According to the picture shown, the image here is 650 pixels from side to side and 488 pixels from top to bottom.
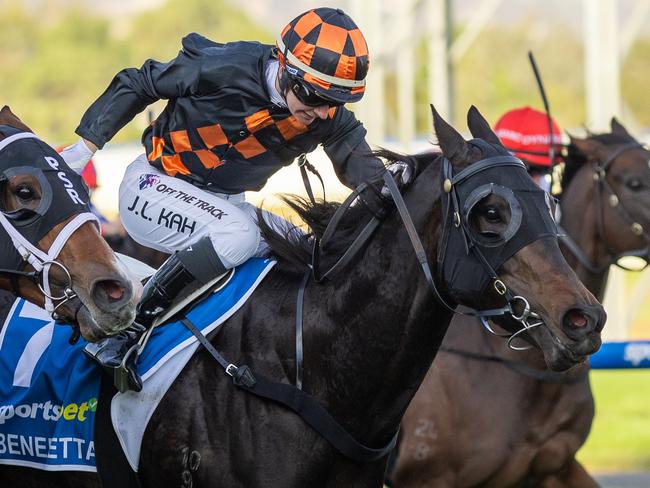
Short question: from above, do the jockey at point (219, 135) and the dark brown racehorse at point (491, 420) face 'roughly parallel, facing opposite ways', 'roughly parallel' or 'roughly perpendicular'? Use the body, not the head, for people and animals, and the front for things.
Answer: roughly parallel

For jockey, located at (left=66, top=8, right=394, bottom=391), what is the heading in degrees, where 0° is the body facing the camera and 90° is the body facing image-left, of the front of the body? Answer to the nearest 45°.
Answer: approximately 315°

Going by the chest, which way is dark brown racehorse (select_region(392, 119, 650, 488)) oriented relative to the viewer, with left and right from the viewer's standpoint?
facing the viewer and to the right of the viewer

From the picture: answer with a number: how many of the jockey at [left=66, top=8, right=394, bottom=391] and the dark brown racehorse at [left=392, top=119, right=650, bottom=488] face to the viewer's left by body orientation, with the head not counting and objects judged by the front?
0
